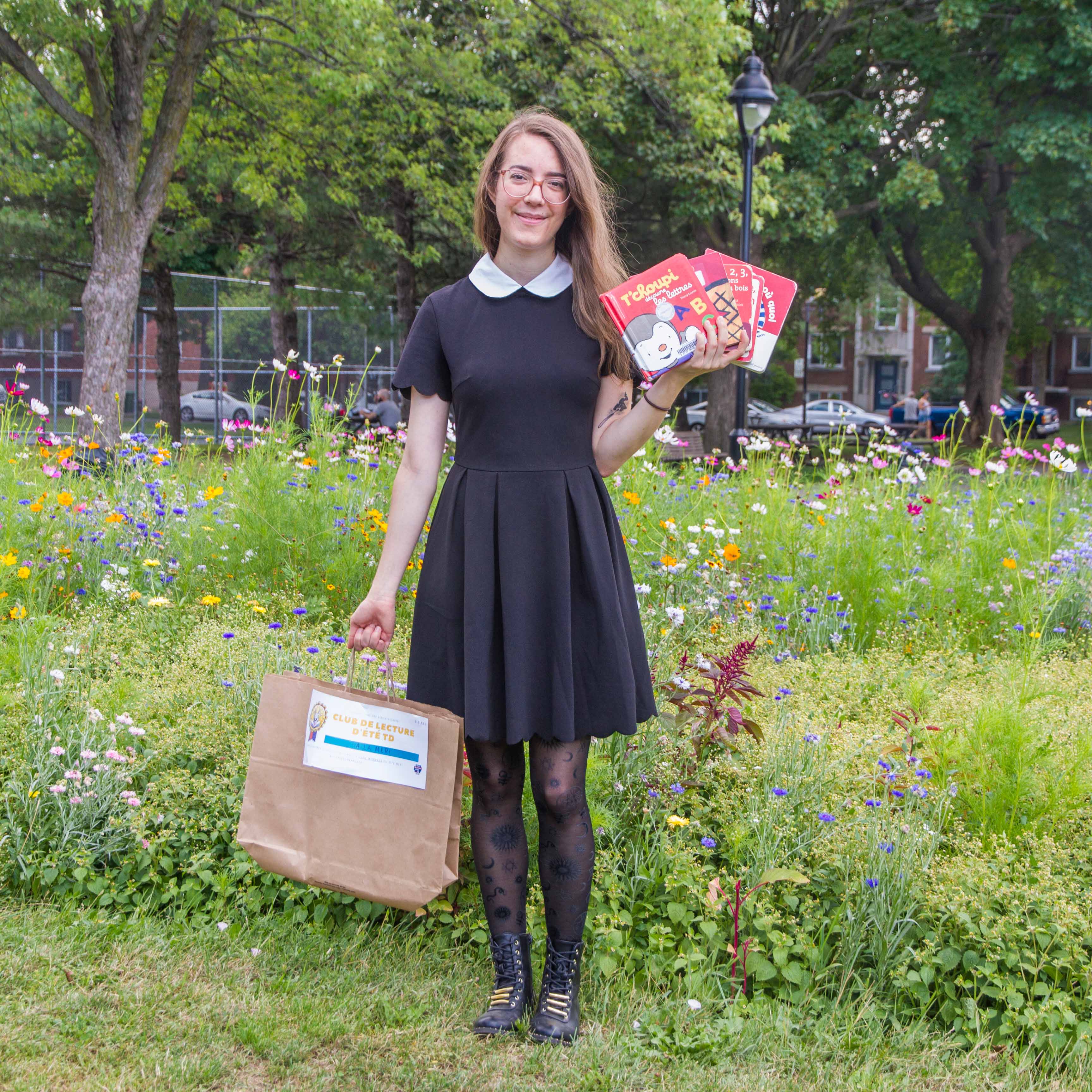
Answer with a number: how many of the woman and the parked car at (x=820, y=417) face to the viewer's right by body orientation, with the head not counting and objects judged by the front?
1

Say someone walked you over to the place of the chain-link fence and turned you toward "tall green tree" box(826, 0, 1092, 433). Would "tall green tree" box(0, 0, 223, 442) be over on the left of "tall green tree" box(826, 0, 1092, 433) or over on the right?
right

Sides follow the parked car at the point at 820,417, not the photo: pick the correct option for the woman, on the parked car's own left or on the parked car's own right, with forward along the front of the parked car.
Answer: on the parked car's own right

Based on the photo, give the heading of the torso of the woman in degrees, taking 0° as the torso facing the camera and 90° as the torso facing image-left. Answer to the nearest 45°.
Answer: approximately 0°

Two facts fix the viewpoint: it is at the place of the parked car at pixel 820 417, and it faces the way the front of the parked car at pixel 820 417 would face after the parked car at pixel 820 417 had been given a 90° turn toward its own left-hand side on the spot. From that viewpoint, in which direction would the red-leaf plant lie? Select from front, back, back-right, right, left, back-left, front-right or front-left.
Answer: back

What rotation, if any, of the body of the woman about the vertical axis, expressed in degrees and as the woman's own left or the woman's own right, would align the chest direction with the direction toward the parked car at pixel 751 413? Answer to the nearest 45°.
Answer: approximately 180°

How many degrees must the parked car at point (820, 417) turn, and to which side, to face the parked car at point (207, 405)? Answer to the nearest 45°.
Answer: approximately 135° to its right
